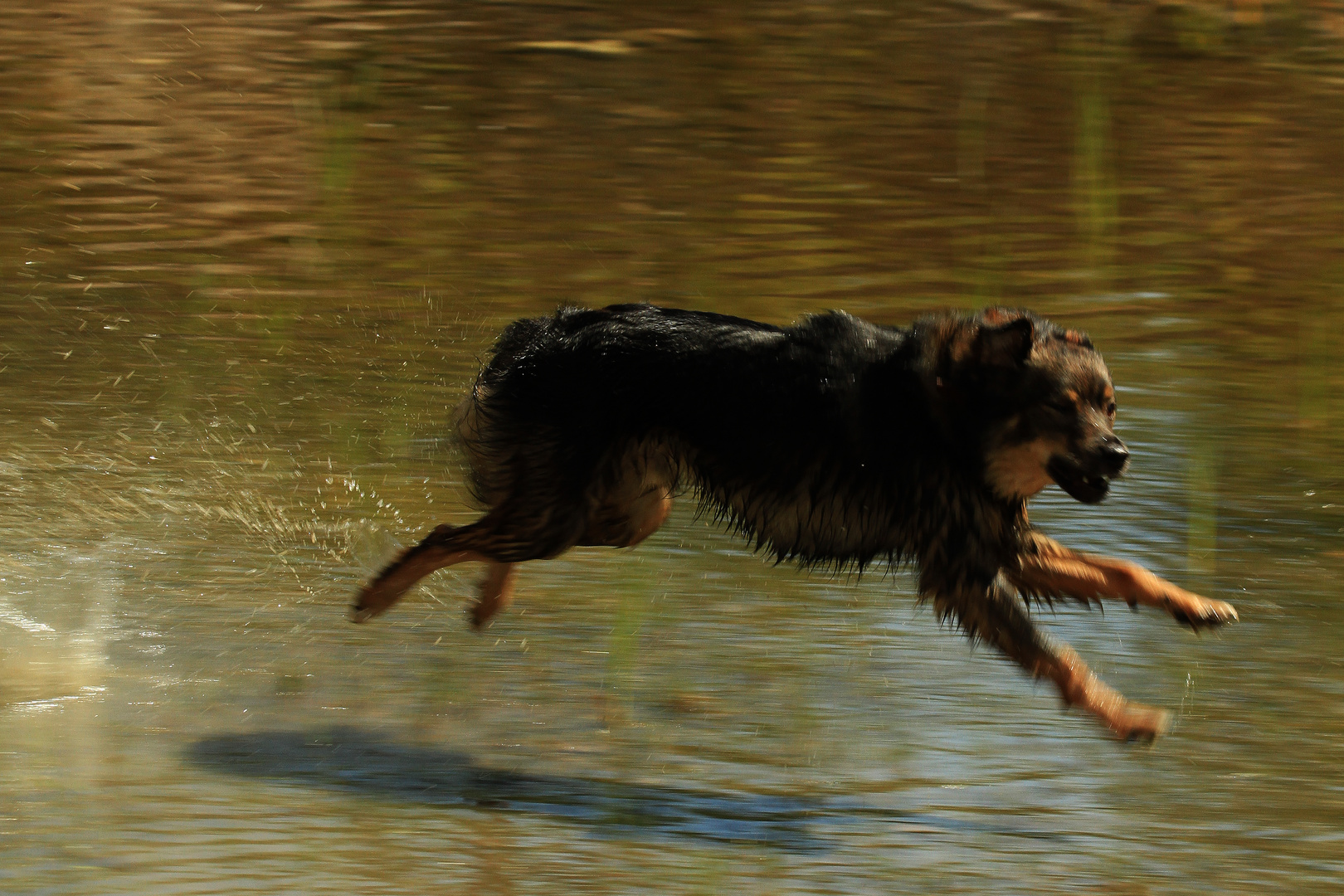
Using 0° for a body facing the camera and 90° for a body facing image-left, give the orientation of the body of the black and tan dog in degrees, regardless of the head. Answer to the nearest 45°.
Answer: approximately 270°
